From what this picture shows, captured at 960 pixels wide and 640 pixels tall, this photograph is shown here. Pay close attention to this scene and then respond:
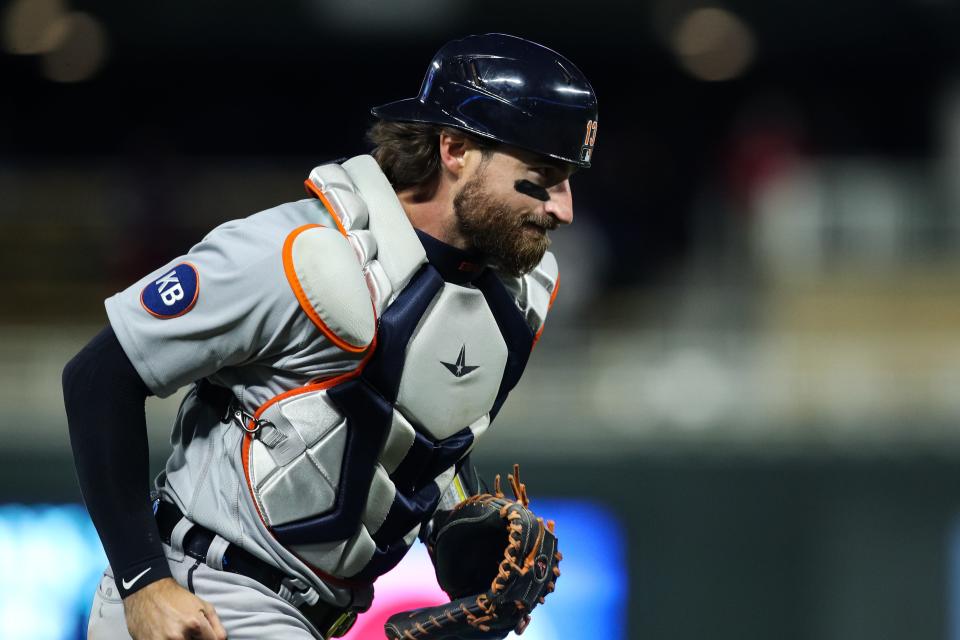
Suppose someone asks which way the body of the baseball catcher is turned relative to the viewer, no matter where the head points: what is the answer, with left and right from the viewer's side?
facing the viewer and to the right of the viewer
